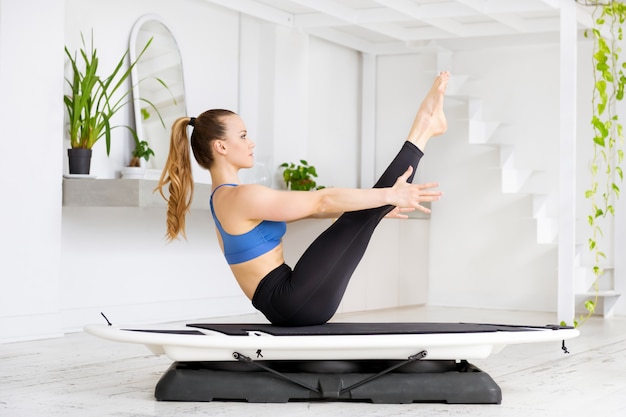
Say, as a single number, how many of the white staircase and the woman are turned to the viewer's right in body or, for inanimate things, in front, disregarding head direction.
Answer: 2

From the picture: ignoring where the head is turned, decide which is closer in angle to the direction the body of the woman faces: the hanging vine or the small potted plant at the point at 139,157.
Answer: the hanging vine

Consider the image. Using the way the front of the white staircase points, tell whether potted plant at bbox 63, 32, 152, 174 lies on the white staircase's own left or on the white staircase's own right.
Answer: on the white staircase's own right

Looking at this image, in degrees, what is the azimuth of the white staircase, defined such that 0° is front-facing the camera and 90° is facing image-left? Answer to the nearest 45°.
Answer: approximately 270°

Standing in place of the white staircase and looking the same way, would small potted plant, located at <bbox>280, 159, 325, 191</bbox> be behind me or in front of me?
behind

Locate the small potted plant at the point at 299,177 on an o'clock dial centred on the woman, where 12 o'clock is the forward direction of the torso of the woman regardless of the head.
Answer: The small potted plant is roughly at 9 o'clock from the woman.

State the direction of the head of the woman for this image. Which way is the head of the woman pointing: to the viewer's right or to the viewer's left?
to the viewer's right

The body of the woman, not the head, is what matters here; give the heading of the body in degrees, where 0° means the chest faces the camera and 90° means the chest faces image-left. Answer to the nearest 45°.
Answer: approximately 270°

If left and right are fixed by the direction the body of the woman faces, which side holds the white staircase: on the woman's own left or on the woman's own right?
on the woman's own left
